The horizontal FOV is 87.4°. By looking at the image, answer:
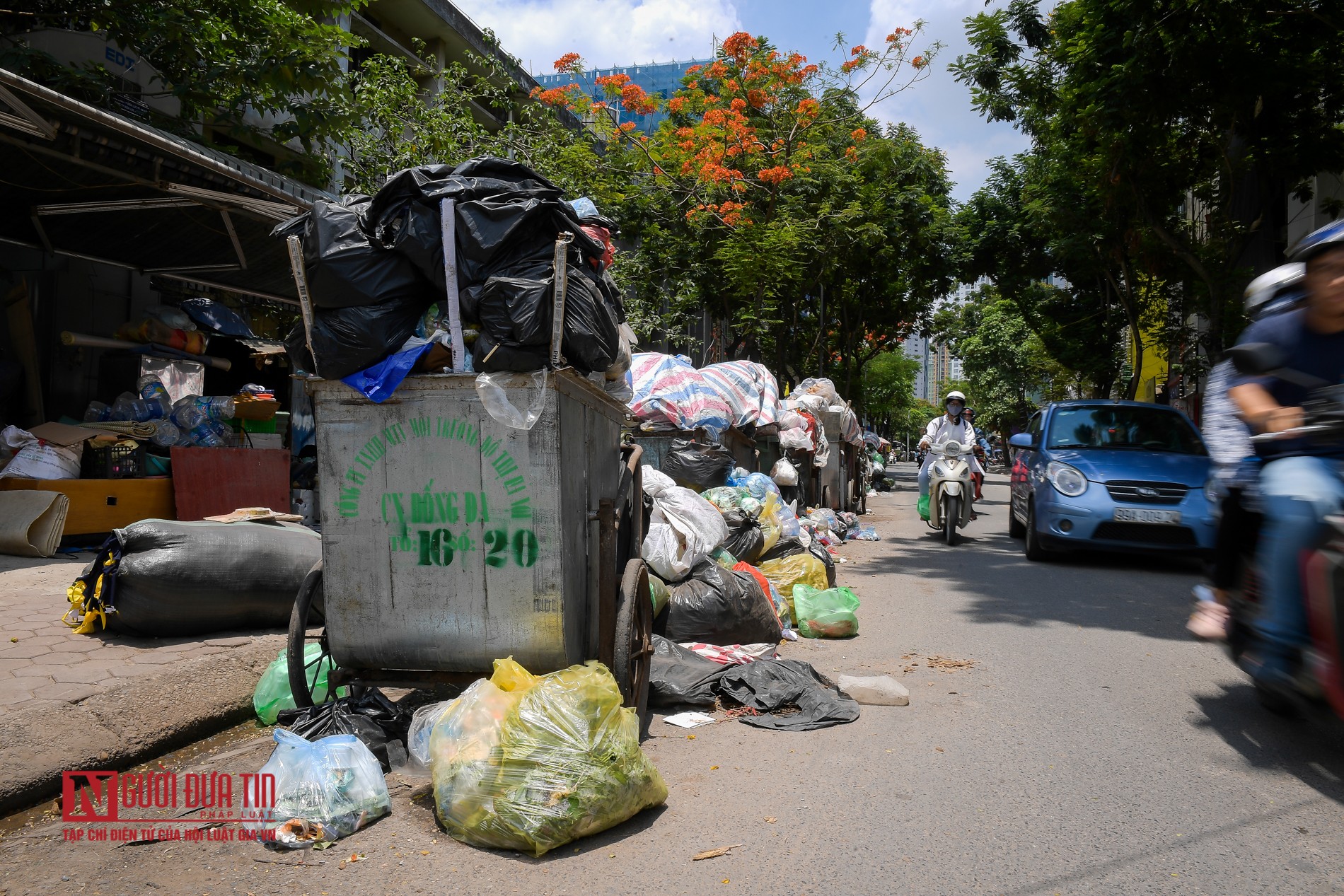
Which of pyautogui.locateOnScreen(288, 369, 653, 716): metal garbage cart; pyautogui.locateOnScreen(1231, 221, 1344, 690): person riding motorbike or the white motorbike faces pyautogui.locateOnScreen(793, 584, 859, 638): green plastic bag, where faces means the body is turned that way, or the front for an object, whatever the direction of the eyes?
the white motorbike

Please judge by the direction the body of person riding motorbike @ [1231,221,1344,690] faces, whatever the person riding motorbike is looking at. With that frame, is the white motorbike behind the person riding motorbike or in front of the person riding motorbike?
behind

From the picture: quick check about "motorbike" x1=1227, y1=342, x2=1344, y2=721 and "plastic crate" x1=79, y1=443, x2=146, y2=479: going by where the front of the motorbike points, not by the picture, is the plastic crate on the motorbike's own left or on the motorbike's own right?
on the motorbike's own right

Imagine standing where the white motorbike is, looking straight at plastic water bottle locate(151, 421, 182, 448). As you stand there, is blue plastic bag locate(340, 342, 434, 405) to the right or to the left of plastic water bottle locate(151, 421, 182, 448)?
left

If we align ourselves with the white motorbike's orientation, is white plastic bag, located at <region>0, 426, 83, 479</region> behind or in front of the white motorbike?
in front

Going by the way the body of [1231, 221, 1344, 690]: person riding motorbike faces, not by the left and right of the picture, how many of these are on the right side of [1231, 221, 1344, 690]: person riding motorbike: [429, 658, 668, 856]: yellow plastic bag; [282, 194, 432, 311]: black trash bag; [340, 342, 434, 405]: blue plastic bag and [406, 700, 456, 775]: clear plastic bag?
4

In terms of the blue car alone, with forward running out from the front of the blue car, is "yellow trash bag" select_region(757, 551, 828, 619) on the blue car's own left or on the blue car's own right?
on the blue car's own right

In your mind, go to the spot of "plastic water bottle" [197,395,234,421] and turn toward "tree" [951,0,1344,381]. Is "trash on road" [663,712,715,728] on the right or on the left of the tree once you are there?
right

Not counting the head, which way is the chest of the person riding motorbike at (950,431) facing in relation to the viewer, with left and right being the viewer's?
facing the viewer

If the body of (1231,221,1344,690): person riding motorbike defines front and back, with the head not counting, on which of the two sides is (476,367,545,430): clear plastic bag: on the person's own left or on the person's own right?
on the person's own right

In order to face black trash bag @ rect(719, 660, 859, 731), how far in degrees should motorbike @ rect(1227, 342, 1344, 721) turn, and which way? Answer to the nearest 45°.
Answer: approximately 135° to its right

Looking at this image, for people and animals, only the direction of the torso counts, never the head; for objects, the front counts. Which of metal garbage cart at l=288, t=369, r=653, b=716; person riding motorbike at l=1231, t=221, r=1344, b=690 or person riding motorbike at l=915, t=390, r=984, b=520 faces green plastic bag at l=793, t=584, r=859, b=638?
person riding motorbike at l=915, t=390, r=984, b=520

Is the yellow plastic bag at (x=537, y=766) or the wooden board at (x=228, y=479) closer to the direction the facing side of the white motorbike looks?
the yellow plastic bag

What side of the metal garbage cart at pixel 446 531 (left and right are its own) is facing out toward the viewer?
front

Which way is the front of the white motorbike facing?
toward the camera
